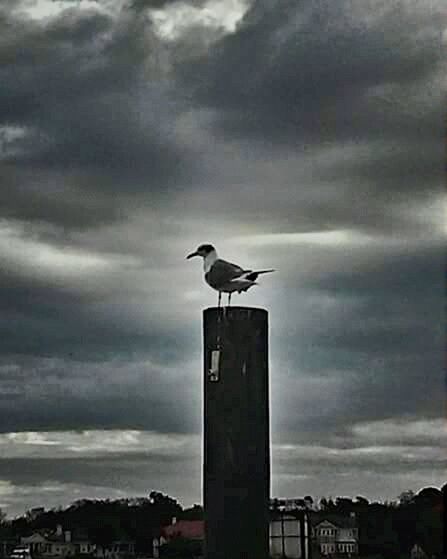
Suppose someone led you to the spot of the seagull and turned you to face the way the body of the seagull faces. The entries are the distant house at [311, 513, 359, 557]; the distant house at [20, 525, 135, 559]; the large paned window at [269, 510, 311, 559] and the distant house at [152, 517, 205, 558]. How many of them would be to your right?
4

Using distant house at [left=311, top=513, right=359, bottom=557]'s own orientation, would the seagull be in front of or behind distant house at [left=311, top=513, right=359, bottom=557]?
in front

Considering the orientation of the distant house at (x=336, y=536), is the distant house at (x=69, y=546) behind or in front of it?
in front

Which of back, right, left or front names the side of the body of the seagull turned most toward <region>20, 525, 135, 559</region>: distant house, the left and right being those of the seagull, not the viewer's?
right

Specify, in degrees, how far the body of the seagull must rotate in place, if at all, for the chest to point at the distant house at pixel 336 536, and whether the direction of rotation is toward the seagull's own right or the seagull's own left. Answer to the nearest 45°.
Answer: approximately 90° to the seagull's own right

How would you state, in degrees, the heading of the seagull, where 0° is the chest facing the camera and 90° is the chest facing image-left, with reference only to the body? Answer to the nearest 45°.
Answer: approximately 90°

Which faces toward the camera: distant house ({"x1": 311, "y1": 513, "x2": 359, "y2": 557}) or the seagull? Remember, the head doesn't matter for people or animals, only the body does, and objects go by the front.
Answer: the distant house

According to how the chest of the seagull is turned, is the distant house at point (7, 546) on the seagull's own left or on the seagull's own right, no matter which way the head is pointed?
on the seagull's own right

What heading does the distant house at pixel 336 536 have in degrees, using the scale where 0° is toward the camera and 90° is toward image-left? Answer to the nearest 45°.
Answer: approximately 0°

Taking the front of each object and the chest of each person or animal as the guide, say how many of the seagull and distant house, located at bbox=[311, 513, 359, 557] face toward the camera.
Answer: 1

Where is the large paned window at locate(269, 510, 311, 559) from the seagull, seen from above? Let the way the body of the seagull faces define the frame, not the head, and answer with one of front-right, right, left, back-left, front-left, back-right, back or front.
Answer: right
